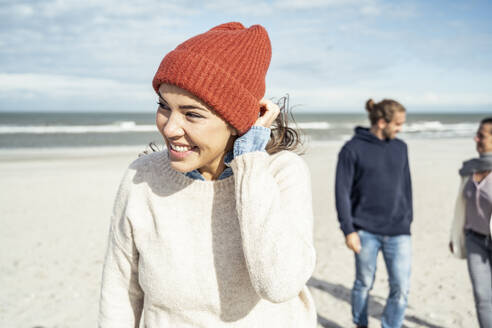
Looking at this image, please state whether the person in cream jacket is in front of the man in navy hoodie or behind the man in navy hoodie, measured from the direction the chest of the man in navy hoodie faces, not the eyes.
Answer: in front

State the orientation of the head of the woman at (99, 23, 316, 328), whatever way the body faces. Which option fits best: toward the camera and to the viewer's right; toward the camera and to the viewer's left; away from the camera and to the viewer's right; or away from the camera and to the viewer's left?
toward the camera and to the viewer's left

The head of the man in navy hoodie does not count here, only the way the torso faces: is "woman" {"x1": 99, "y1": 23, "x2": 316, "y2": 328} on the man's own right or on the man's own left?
on the man's own right
